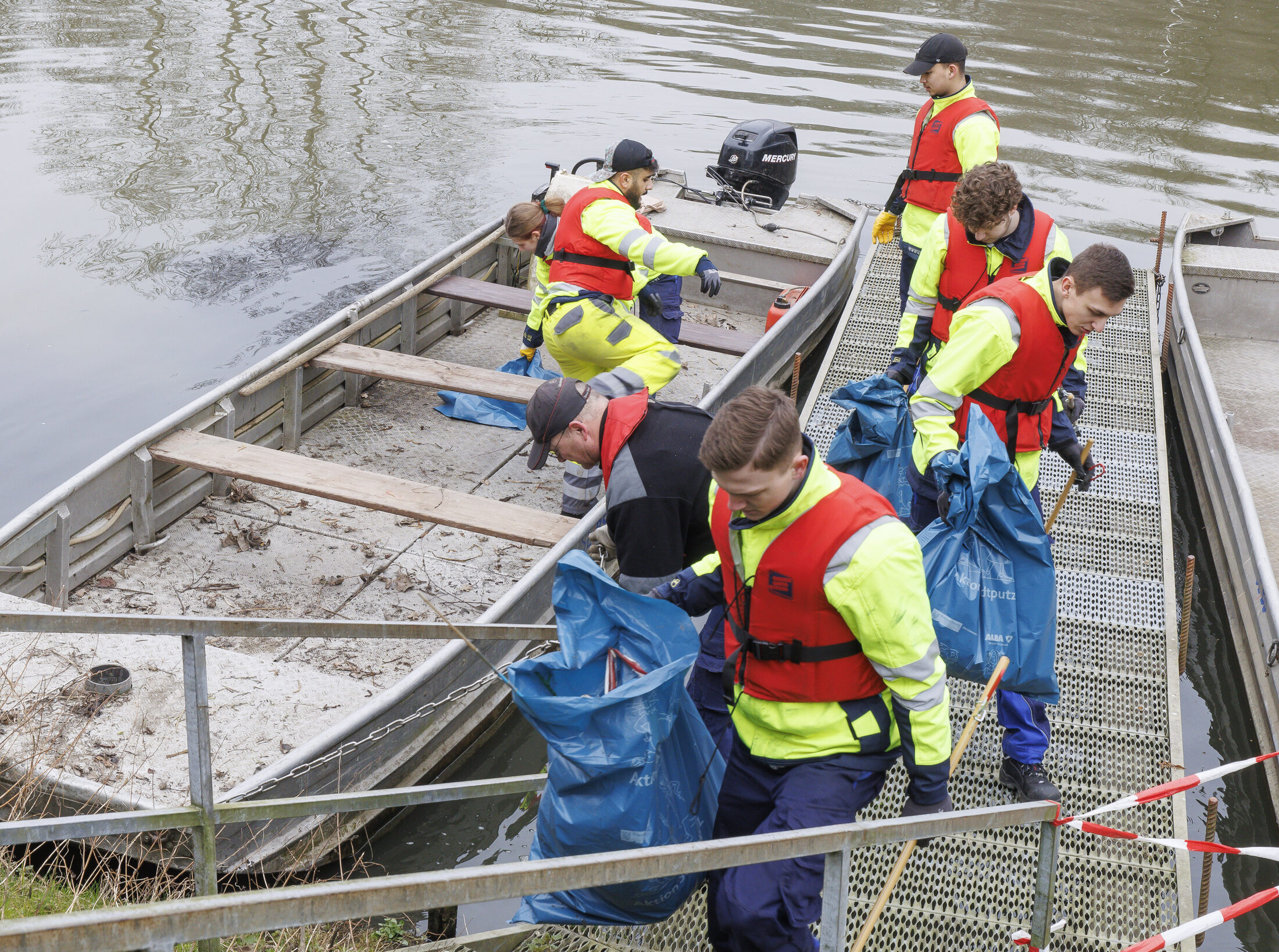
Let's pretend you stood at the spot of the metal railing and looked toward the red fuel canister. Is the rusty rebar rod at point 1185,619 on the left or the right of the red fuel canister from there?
right

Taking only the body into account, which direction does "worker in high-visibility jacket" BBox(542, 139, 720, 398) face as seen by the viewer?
to the viewer's right

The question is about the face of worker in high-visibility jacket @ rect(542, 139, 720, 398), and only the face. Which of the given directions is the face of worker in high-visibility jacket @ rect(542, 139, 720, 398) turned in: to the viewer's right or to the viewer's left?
to the viewer's right

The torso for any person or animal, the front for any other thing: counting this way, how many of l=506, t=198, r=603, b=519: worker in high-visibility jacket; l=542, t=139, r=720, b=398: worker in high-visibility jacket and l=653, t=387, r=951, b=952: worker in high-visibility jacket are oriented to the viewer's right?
1

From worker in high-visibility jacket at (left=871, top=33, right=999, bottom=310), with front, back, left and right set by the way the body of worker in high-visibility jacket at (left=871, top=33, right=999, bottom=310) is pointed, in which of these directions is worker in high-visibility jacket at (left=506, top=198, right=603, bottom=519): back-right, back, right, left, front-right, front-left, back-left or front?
front-right

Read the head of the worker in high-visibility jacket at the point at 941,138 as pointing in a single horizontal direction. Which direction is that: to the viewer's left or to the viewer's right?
to the viewer's left

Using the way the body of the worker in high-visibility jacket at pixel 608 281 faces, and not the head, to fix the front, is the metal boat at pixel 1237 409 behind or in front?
in front

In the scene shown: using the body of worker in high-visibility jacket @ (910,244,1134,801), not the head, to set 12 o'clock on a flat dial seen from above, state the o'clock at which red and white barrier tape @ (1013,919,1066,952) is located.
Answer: The red and white barrier tape is roughly at 1 o'clock from the worker in high-visibility jacket.

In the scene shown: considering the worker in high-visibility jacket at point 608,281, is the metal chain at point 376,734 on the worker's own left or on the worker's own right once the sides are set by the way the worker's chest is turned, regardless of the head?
on the worker's own right

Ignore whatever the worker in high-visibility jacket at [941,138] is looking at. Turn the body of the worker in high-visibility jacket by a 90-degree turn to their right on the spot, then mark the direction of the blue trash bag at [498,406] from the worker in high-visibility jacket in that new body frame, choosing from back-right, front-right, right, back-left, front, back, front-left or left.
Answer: front-left

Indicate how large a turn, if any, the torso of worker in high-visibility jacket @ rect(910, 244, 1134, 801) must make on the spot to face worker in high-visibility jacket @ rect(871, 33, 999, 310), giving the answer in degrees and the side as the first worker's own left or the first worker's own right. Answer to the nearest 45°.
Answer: approximately 135° to the first worker's own left

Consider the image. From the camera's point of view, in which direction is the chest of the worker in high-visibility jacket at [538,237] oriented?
to the viewer's left

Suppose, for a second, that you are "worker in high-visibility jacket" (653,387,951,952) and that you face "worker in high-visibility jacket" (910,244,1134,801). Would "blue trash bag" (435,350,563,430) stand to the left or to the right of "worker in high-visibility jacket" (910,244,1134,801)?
left
